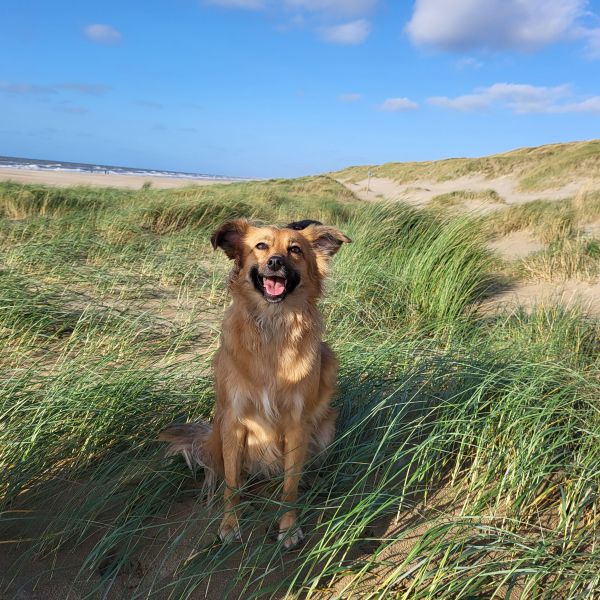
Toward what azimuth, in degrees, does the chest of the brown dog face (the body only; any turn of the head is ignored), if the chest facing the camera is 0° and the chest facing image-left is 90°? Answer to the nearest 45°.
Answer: approximately 0°
